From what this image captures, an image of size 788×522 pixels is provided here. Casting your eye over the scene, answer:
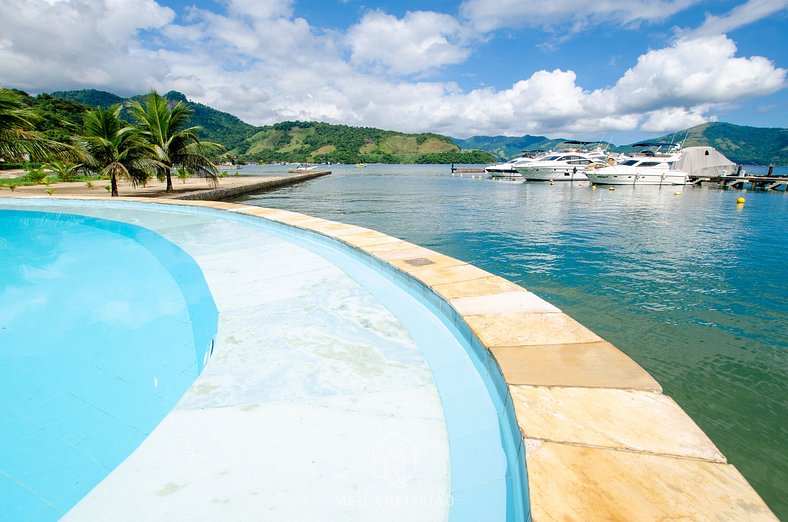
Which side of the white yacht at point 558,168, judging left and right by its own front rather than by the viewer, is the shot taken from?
left

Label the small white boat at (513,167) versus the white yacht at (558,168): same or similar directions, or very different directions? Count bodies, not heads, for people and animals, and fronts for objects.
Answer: same or similar directions

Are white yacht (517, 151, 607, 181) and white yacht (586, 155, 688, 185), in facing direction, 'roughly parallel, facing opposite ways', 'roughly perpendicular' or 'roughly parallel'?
roughly parallel

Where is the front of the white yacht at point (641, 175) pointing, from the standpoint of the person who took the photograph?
facing to the left of the viewer

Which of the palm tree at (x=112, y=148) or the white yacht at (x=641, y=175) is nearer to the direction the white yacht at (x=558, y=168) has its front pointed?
the palm tree

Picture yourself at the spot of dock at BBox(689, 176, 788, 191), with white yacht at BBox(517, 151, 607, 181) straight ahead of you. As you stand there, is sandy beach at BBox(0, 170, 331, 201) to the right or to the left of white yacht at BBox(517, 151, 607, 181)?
left

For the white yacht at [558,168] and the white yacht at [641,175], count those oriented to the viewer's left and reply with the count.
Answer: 2

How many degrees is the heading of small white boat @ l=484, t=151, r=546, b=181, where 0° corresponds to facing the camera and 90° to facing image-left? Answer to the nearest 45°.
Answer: approximately 90°

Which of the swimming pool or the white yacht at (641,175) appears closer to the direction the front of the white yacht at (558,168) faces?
the swimming pool

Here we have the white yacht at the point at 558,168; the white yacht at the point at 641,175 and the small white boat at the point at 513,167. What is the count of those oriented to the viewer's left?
3

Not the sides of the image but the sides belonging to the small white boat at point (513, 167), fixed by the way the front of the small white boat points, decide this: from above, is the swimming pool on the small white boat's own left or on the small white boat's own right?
on the small white boat's own left
